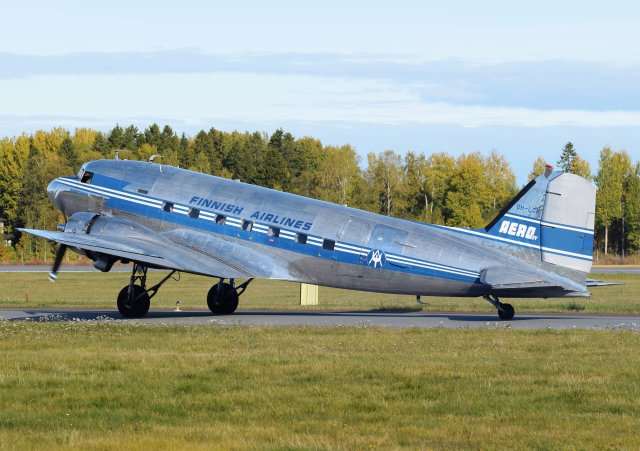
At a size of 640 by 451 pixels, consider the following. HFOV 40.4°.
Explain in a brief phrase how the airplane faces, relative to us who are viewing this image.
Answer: facing away from the viewer and to the left of the viewer
